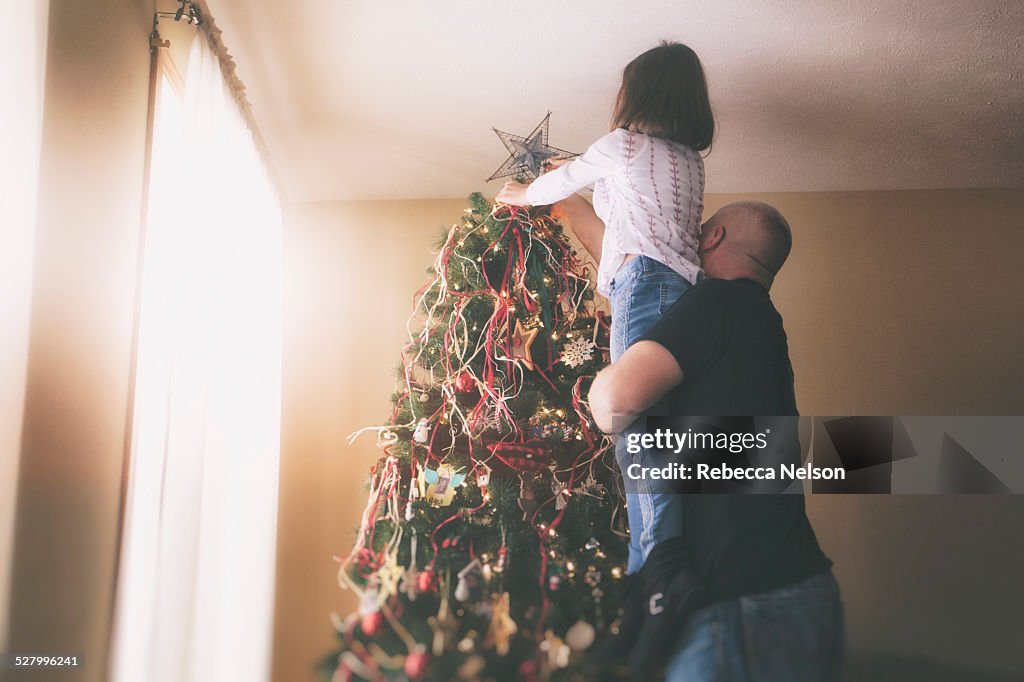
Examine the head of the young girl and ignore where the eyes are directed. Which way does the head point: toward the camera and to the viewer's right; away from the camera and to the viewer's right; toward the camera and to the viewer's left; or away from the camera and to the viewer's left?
away from the camera and to the viewer's left

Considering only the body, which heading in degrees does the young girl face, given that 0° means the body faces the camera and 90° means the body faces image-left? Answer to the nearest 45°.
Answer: approximately 135°

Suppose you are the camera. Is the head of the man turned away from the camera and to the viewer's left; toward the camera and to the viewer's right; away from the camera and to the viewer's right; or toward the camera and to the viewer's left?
away from the camera and to the viewer's left

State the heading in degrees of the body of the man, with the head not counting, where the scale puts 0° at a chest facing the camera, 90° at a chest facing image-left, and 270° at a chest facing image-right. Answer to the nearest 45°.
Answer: approximately 135°

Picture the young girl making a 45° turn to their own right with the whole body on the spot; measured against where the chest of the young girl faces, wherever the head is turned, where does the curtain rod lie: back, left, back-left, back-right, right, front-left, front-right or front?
left
